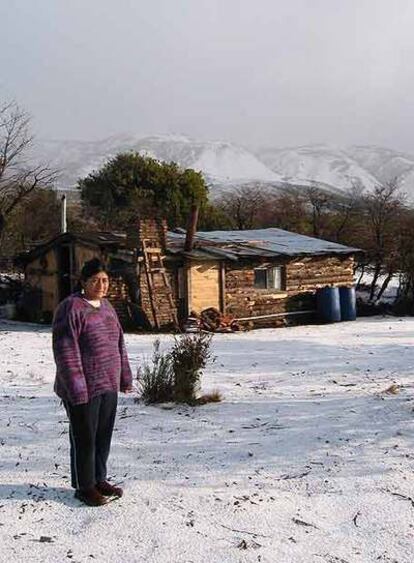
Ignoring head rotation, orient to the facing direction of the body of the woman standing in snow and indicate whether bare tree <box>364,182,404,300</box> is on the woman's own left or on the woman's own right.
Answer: on the woman's own left

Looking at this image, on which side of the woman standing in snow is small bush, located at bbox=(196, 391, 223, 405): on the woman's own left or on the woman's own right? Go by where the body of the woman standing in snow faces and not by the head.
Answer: on the woman's own left

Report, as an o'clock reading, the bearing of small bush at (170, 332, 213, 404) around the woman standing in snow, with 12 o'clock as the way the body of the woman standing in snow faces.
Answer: The small bush is roughly at 8 o'clock from the woman standing in snow.

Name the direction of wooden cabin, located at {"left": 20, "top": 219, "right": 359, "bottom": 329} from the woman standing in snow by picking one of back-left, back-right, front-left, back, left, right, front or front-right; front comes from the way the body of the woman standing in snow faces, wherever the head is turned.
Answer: back-left

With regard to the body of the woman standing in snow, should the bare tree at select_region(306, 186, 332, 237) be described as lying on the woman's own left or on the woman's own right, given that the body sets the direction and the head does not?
on the woman's own left

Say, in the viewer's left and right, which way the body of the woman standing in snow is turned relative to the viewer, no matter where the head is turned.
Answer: facing the viewer and to the right of the viewer

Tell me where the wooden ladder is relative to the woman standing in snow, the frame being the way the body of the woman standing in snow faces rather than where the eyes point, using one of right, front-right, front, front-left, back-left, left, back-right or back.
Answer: back-left

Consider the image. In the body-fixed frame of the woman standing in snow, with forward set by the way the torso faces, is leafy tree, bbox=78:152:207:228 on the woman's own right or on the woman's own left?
on the woman's own left

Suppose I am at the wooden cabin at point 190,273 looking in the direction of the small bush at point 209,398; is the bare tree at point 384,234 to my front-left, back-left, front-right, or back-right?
back-left

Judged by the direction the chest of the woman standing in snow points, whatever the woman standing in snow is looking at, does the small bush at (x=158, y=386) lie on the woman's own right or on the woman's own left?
on the woman's own left
